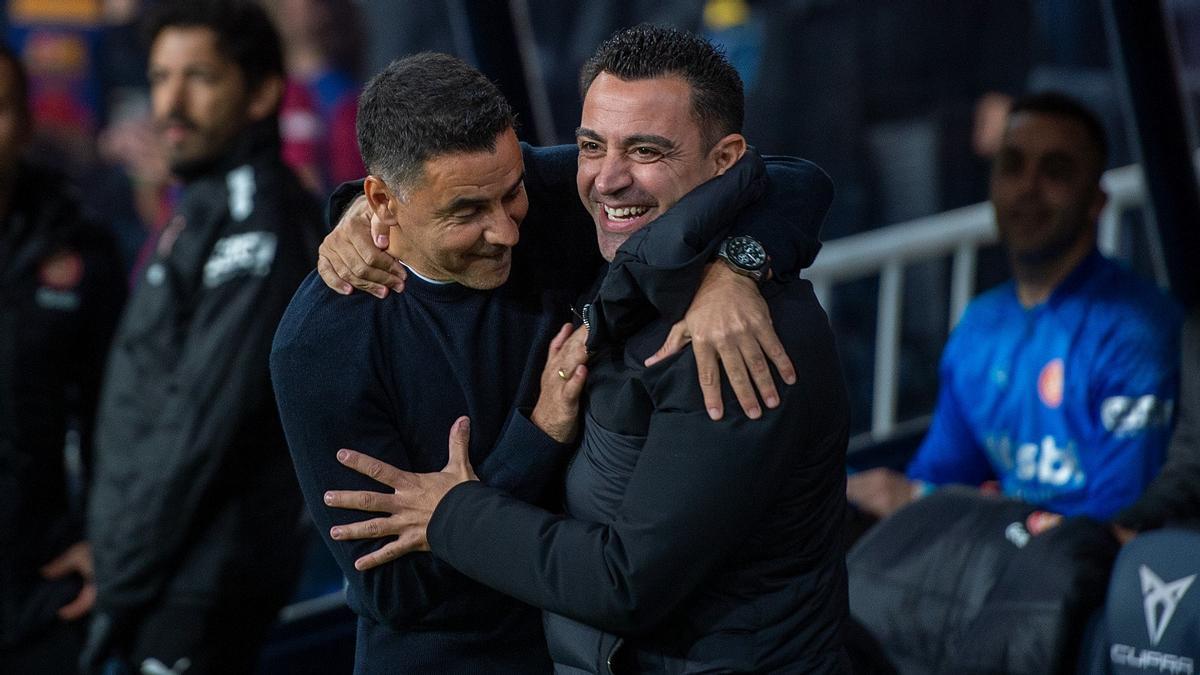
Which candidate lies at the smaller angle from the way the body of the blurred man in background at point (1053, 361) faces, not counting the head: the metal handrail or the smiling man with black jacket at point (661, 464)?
the smiling man with black jacket

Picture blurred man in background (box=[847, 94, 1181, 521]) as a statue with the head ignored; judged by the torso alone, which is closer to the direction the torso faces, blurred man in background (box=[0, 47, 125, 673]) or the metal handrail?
the blurred man in background

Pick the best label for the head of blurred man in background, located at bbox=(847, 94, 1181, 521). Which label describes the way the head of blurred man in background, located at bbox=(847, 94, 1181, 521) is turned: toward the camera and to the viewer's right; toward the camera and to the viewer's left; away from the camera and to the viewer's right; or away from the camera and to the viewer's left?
toward the camera and to the viewer's left

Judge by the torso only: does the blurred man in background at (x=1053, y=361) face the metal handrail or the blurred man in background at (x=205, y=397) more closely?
the blurred man in background

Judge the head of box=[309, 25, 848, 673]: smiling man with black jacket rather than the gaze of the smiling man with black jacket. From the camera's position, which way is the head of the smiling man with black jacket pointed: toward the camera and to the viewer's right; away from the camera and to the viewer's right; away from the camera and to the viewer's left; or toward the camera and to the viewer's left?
toward the camera and to the viewer's left

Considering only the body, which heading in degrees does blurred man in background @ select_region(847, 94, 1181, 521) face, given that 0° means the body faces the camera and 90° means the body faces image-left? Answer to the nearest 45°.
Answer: approximately 45°

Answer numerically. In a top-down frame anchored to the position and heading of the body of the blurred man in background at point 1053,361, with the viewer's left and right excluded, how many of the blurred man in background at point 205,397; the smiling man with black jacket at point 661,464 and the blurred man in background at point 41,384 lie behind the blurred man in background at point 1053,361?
0

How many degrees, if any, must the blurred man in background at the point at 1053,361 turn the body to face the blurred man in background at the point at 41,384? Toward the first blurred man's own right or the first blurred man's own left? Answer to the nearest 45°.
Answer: approximately 45° to the first blurred man's own right
